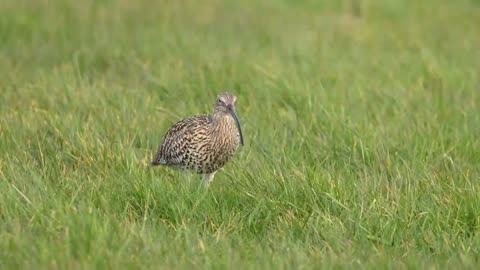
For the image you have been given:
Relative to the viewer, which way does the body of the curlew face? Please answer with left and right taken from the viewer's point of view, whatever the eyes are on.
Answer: facing the viewer and to the right of the viewer
